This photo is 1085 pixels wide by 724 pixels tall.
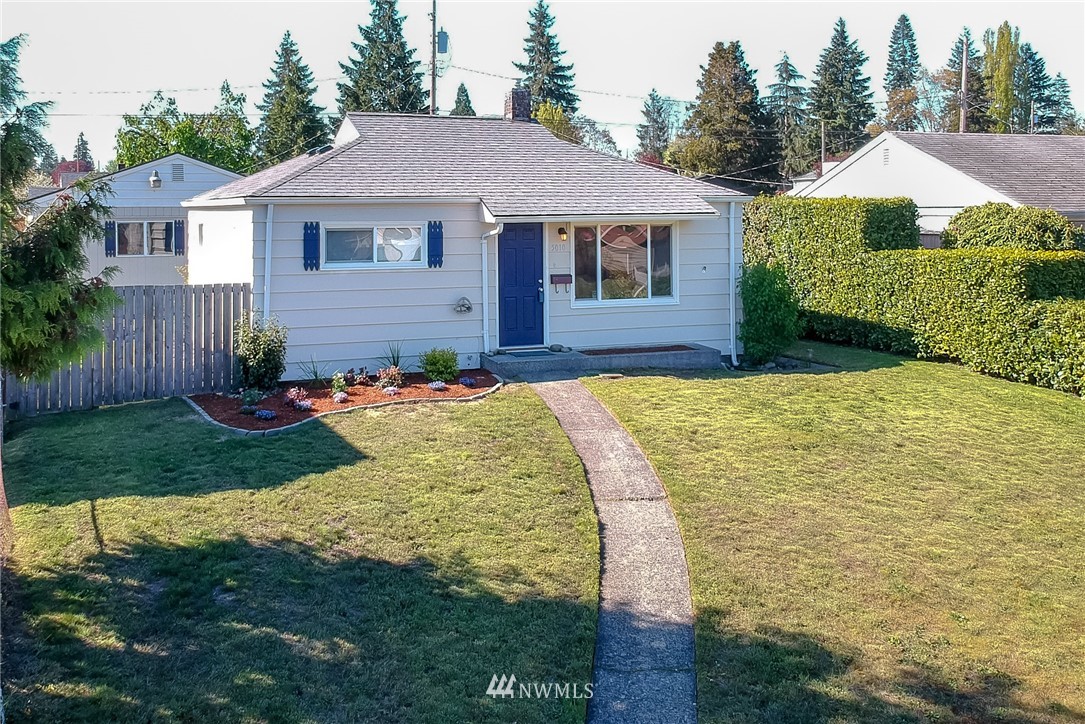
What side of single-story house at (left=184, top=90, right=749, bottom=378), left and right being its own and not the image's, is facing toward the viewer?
front

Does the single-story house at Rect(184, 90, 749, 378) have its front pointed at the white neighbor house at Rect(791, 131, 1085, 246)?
no

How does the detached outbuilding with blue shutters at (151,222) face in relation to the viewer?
toward the camera

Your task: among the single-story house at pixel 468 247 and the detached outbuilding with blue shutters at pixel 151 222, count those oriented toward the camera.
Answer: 2

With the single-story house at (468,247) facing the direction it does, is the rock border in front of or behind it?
in front

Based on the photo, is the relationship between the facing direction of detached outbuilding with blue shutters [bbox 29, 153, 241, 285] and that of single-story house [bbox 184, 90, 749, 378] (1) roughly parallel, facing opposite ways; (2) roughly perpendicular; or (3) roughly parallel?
roughly parallel

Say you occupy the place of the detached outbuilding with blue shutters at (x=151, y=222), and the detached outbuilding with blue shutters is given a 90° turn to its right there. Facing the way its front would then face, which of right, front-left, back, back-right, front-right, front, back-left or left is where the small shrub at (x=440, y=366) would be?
left

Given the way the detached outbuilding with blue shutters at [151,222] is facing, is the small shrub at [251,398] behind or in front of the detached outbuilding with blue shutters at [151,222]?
in front

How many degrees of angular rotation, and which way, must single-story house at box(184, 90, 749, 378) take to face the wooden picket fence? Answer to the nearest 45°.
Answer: approximately 45° to its right
